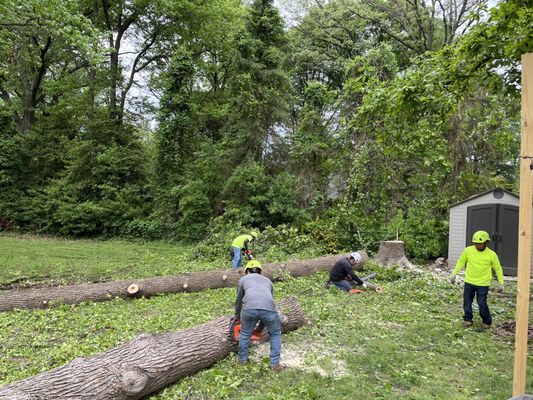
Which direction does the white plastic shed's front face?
toward the camera

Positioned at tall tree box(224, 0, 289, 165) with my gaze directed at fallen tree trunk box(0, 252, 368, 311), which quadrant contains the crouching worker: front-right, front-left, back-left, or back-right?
front-left

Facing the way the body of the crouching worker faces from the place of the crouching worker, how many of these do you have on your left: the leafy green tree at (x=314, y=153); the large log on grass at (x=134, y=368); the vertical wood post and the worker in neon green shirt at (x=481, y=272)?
1

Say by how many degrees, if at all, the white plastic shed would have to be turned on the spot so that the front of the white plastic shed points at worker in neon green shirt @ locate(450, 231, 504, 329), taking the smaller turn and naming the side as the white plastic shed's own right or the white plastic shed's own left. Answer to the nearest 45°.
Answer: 0° — it already faces them

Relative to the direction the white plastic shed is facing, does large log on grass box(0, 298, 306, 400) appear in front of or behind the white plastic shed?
in front

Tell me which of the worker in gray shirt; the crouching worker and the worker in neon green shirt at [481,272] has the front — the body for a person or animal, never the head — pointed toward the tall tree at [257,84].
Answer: the worker in gray shirt

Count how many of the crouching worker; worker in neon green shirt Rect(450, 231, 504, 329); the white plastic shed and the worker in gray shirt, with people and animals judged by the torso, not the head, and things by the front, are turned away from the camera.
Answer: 1

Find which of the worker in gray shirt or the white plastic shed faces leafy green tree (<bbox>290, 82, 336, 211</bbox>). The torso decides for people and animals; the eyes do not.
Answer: the worker in gray shirt

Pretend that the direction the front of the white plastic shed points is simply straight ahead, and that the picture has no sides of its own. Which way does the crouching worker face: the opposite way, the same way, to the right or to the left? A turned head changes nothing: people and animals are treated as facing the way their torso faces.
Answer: to the left

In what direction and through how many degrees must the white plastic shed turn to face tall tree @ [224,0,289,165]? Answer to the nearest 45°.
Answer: approximately 90° to its right

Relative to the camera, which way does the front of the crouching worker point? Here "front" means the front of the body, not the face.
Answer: to the viewer's right

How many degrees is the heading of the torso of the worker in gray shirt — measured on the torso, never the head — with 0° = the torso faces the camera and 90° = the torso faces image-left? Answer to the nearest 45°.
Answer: approximately 180°

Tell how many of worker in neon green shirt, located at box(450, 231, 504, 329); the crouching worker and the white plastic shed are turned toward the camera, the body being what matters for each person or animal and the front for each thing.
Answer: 2

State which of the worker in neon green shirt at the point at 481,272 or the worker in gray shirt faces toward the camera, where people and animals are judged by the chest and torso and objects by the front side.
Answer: the worker in neon green shirt

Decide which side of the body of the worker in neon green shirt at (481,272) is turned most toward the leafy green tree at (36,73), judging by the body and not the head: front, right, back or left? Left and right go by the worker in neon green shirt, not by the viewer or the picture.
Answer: right

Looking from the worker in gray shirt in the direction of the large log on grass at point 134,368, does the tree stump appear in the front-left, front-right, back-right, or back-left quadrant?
back-right

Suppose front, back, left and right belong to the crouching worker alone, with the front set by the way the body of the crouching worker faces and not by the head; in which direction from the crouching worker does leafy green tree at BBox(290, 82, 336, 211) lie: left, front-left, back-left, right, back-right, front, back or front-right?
left

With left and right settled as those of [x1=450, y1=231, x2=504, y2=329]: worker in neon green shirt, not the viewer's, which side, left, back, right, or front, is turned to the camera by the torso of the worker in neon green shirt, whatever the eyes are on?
front

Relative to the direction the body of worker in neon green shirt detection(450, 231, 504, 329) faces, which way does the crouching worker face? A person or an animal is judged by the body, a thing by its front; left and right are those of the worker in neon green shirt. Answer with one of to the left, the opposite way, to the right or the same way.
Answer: to the left

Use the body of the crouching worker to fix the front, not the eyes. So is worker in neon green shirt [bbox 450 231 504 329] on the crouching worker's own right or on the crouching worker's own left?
on the crouching worker's own right
